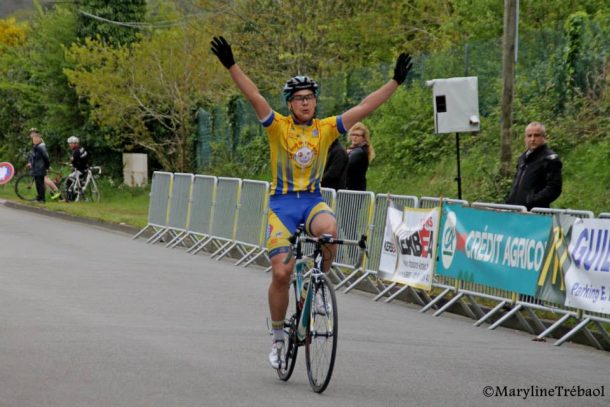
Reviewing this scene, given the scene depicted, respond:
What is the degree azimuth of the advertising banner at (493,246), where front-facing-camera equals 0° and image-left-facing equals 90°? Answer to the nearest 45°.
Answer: approximately 45°

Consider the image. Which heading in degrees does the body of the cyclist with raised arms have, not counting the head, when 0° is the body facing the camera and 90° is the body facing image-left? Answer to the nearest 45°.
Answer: approximately 0°

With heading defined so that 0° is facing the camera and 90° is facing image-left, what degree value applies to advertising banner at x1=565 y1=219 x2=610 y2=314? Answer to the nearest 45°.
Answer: approximately 45°

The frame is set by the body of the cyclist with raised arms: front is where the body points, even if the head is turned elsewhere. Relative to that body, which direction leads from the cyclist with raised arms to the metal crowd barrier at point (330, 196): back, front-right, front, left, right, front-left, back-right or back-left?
back
